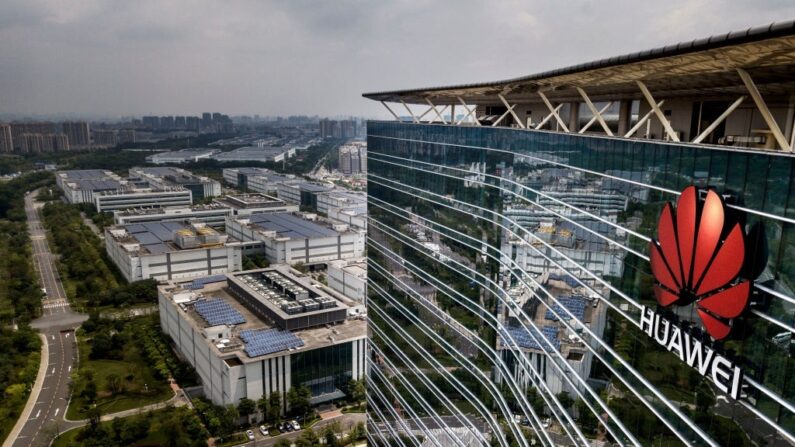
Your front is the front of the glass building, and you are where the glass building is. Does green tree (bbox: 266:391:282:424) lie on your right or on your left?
on your right

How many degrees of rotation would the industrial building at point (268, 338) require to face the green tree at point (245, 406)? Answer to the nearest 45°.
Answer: approximately 45° to its right

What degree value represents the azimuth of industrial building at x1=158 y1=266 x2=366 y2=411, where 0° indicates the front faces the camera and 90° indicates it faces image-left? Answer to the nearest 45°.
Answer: approximately 315°

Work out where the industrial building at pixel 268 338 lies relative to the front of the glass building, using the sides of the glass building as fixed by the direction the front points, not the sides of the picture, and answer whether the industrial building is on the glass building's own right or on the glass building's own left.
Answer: on the glass building's own right

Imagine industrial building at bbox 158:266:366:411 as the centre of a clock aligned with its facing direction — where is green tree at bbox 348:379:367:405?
The green tree is roughly at 11 o'clock from the industrial building.

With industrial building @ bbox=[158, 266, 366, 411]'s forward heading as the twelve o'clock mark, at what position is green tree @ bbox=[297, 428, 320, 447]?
The green tree is roughly at 1 o'clock from the industrial building.
